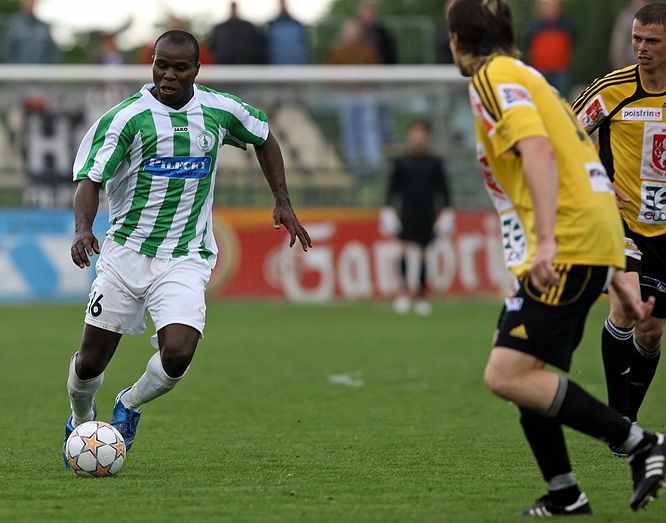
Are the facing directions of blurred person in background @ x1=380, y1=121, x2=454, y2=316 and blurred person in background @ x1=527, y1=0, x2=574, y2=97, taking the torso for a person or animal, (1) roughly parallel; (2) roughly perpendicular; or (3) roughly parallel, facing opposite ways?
roughly parallel

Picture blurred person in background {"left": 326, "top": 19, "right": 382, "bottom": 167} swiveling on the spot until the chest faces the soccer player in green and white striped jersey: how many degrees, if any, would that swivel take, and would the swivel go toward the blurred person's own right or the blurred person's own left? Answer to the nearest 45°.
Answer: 0° — they already face them

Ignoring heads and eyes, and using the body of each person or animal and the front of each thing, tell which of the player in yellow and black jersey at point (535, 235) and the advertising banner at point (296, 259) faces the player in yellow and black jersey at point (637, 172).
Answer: the advertising banner

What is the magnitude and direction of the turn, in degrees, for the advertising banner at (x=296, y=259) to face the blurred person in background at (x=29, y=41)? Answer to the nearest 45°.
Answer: approximately 135° to its right

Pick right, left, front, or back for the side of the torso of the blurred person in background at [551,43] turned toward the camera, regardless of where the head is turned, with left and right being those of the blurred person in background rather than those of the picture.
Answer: front

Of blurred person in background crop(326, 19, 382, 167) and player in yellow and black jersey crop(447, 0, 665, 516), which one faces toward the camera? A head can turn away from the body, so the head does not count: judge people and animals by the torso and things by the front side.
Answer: the blurred person in background

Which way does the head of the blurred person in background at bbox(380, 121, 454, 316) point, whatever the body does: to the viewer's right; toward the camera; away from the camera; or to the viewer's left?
toward the camera

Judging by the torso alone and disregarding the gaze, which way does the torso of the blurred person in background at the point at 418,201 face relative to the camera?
toward the camera

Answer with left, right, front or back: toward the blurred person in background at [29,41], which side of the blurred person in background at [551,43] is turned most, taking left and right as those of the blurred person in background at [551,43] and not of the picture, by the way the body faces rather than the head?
right

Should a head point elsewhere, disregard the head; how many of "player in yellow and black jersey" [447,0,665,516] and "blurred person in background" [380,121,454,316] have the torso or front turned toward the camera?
1

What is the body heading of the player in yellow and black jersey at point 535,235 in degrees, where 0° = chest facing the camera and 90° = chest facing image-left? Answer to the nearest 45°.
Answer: approximately 90°

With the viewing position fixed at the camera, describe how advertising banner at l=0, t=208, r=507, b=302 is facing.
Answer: facing the viewer

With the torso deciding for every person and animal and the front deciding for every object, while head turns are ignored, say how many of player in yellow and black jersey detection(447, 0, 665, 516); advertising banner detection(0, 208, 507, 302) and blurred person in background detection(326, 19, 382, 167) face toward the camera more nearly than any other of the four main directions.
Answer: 2

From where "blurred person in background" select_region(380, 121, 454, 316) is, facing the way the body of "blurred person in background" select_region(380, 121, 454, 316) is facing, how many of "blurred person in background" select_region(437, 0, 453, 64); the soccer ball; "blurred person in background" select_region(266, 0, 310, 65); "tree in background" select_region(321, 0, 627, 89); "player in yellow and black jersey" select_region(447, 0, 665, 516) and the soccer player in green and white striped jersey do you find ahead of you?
3

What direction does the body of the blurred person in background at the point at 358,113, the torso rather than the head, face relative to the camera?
toward the camera

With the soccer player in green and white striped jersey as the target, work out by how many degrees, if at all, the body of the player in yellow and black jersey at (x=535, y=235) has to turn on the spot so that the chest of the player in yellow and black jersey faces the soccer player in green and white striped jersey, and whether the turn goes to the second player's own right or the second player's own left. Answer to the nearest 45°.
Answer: approximately 45° to the second player's own right

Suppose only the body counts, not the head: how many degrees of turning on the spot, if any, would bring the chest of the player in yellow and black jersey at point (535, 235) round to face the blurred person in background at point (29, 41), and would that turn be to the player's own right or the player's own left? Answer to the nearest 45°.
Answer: approximately 45° to the player's own right

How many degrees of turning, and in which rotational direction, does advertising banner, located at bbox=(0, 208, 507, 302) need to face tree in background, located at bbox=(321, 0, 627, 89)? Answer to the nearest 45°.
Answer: approximately 135° to its left

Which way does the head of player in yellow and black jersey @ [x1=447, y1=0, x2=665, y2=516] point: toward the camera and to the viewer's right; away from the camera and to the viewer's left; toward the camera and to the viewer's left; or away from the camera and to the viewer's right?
away from the camera and to the viewer's left

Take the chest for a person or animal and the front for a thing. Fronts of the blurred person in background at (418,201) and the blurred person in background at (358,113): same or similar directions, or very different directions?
same or similar directions
